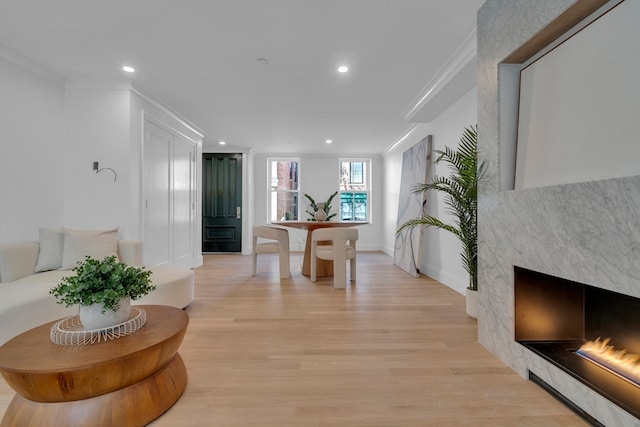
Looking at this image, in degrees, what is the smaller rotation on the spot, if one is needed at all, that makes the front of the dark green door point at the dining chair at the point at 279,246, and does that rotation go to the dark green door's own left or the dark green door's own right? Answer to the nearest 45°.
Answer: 0° — it already faces it

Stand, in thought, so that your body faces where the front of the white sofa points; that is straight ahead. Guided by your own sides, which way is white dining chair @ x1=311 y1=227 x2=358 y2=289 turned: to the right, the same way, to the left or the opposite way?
to the left

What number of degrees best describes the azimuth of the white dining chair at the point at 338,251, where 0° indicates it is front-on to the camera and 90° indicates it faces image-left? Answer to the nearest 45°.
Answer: approximately 180°

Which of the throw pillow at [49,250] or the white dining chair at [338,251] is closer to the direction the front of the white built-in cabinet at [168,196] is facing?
the white dining chair

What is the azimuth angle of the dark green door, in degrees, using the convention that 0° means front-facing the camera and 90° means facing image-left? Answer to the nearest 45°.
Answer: approximately 0°

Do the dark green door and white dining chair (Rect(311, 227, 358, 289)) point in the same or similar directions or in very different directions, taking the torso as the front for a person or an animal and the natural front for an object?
very different directions

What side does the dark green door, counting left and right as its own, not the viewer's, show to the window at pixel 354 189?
left

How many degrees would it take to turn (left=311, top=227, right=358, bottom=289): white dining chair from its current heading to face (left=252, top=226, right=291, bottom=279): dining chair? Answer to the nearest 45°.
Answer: approximately 45° to its left
